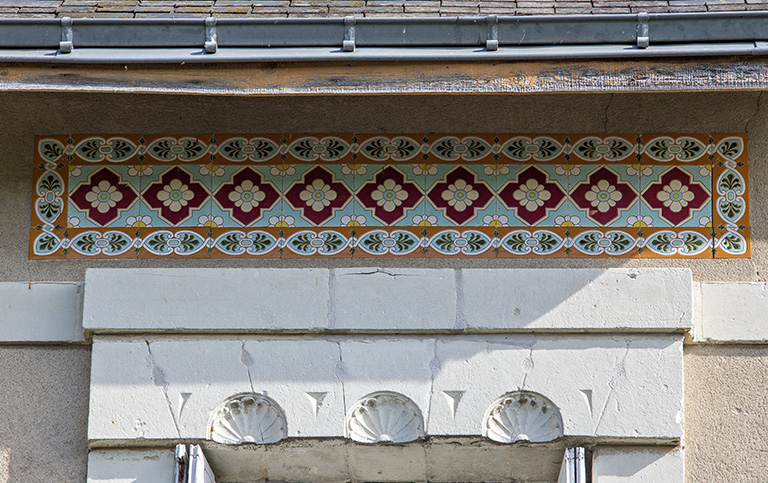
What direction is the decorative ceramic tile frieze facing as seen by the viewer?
toward the camera

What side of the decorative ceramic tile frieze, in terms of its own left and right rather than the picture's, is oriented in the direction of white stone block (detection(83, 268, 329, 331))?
right

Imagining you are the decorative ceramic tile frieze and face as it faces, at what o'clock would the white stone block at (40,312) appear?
The white stone block is roughly at 3 o'clock from the decorative ceramic tile frieze.

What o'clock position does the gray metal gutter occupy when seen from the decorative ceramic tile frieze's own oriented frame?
The gray metal gutter is roughly at 12 o'clock from the decorative ceramic tile frieze.

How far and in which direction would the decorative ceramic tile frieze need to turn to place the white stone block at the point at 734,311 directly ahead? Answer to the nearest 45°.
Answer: approximately 90° to its left
